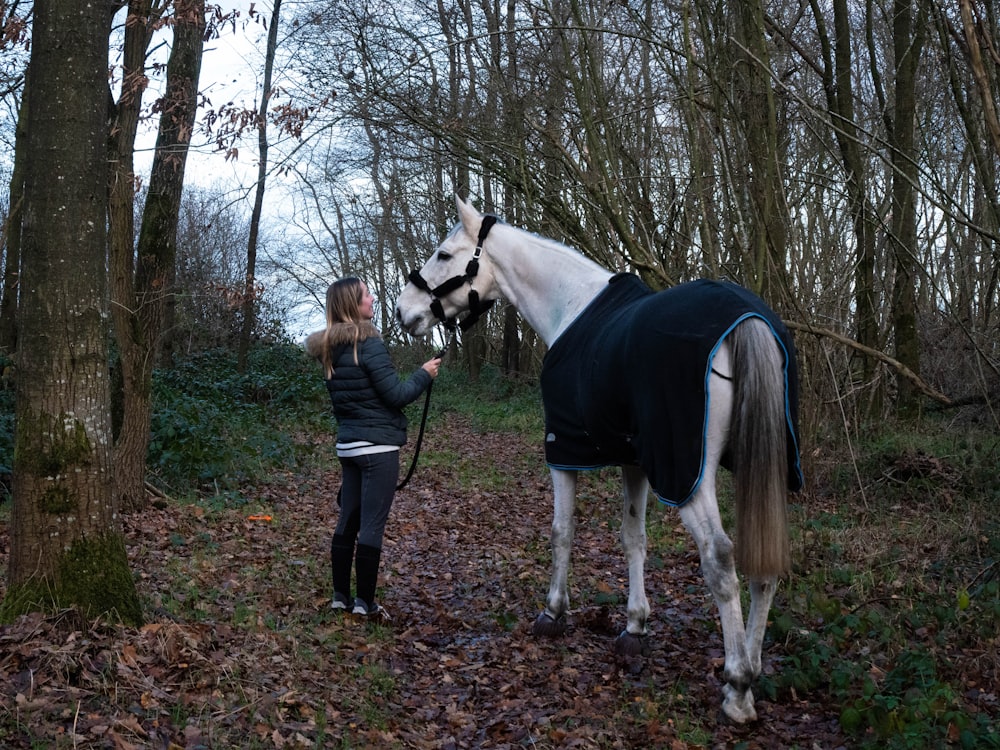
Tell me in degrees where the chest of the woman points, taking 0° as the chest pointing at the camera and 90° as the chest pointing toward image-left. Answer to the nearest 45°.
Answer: approximately 225°

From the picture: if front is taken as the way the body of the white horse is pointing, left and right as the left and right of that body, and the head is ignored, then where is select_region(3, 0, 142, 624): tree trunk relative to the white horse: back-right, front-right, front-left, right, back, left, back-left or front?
front-left

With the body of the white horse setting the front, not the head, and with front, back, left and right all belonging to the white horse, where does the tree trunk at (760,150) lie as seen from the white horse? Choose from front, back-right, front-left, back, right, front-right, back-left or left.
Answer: front-right

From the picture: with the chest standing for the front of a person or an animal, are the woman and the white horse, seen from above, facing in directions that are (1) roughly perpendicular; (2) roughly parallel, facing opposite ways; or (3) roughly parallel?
roughly perpendicular

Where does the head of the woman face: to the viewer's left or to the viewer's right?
to the viewer's right

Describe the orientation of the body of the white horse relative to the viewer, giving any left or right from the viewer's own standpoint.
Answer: facing away from the viewer and to the left of the viewer

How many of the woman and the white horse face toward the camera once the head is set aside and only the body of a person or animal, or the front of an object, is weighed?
0

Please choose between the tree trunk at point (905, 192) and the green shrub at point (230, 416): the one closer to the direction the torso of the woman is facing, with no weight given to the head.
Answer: the tree trunk
